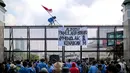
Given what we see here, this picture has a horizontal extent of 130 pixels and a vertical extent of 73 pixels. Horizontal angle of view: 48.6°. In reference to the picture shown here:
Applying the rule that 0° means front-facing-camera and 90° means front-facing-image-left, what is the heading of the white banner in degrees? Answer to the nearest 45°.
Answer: approximately 0°

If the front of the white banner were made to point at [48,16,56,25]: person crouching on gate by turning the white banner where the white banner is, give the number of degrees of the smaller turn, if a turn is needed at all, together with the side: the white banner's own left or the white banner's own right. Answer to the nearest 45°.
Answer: approximately 135° to the white banner's own right
